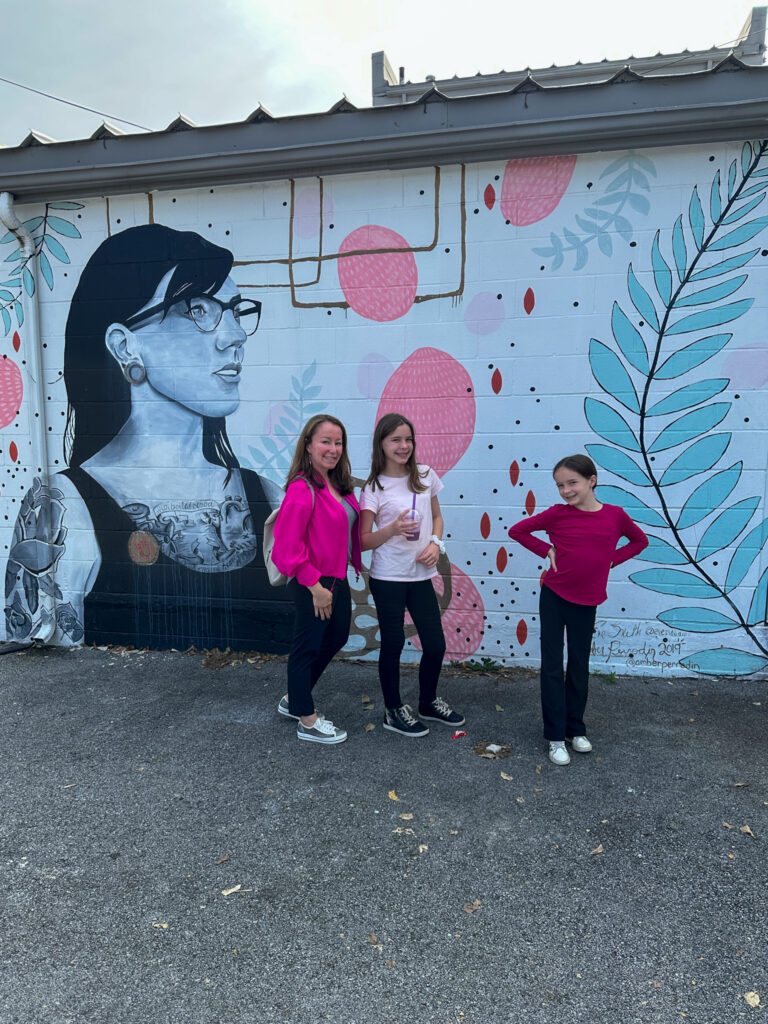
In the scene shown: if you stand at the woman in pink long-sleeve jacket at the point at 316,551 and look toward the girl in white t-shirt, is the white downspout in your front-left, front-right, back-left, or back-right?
back-left

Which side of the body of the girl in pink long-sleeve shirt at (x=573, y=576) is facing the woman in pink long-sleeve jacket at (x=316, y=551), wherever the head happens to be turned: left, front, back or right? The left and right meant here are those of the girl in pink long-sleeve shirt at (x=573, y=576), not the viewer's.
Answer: right

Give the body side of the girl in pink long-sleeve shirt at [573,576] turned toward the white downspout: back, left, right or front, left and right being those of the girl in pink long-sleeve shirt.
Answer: right

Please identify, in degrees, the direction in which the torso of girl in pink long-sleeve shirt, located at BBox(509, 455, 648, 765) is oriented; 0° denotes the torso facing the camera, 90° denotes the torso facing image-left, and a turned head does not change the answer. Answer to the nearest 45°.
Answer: approximately 0°

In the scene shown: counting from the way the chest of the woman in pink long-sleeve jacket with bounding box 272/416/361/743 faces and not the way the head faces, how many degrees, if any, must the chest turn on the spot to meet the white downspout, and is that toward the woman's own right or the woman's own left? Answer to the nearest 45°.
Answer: approximately 180°

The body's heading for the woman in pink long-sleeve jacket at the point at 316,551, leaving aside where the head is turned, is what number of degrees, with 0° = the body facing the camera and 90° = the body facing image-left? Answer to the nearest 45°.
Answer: approximately 315°
